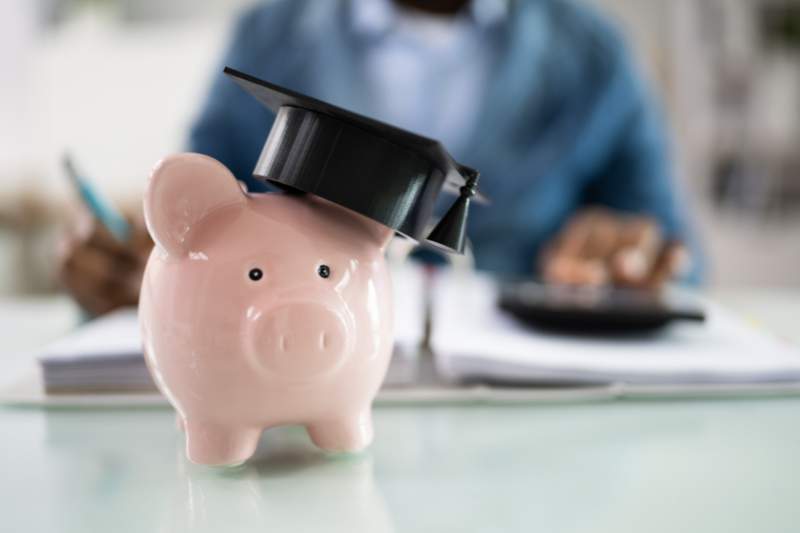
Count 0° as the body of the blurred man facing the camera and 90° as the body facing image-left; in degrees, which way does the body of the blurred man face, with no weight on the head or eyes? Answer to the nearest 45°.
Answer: approximately 0°

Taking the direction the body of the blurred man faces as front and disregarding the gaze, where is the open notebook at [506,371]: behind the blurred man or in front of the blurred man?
in front

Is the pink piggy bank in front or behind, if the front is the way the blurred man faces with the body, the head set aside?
in front

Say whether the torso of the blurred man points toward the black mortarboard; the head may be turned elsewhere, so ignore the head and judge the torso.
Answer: yes
